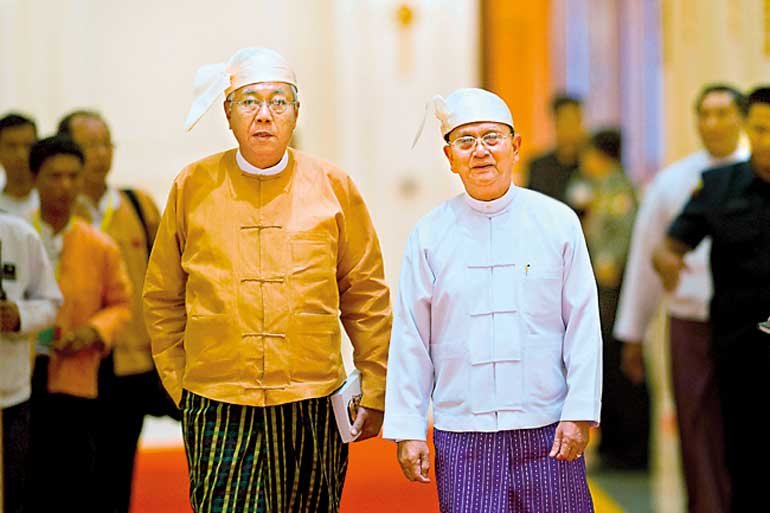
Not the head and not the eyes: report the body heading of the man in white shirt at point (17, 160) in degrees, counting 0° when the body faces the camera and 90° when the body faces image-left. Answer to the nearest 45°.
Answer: approximately 0°

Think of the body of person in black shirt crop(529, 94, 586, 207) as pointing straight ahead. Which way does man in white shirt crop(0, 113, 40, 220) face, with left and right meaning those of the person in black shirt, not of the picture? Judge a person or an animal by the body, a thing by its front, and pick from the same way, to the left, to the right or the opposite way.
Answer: the same way

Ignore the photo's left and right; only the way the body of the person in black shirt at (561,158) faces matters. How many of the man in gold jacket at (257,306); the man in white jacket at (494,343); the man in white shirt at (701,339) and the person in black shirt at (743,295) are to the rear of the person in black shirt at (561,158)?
0

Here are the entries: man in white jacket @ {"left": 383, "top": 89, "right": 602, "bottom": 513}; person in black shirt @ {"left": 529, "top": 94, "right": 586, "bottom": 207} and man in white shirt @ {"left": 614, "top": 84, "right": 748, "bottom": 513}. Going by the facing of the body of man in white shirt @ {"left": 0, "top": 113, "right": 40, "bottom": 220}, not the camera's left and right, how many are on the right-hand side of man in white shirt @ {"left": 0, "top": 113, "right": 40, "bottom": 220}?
0

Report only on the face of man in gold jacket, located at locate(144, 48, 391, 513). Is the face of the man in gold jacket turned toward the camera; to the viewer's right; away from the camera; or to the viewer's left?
toward the camera

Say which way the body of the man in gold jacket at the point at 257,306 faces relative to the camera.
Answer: toward the camera

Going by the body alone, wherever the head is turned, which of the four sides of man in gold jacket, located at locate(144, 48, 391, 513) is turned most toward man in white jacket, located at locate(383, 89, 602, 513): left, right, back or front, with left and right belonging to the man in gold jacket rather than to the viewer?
left

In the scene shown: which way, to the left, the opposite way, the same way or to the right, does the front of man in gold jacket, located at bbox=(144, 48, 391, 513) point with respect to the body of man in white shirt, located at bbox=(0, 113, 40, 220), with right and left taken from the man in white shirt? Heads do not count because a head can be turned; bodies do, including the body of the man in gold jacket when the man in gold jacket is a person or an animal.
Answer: the same way

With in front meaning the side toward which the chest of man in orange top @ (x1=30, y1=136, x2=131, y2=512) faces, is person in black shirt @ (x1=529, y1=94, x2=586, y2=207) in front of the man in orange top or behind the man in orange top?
behind

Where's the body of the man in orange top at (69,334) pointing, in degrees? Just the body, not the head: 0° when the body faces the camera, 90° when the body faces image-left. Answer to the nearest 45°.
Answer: approximately 45°

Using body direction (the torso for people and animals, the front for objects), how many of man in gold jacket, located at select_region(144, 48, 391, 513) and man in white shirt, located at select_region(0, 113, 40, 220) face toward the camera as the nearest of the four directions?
2

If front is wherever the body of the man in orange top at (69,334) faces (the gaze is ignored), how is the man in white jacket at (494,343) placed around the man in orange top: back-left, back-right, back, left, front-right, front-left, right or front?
left

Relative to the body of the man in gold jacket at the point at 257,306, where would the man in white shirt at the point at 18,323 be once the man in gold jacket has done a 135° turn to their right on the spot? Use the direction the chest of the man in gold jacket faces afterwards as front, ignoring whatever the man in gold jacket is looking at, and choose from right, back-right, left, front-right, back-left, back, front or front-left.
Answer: front

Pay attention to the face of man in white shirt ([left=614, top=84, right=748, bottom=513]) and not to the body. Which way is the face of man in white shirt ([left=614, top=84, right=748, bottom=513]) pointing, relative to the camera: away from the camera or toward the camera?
toward the camera

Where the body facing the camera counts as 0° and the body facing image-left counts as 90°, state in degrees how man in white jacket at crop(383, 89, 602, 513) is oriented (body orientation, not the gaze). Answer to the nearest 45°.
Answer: approximately 0°

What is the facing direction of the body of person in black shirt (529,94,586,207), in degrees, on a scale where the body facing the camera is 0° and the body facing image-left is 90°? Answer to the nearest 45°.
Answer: approximately 315°

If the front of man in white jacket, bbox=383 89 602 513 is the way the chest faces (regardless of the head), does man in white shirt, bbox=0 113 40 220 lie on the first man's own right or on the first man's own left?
on the first man's own right
